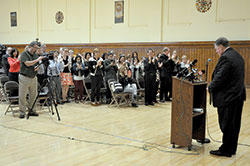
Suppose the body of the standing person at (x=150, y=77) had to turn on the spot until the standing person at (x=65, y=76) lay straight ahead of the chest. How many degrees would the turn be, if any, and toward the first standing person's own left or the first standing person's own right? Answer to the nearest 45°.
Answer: approximately 90° to the first standing person's own right

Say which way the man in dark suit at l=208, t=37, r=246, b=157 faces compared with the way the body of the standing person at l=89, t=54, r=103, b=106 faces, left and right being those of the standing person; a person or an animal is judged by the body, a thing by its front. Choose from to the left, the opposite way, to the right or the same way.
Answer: the opposite way

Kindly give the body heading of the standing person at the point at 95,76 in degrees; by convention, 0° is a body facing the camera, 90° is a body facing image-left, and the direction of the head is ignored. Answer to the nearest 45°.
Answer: approximately 315°

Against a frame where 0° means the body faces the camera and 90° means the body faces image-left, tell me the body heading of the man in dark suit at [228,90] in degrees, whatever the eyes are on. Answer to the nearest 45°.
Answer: approximately 90°

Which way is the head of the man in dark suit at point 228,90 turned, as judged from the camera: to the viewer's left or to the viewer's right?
to the viewer's left

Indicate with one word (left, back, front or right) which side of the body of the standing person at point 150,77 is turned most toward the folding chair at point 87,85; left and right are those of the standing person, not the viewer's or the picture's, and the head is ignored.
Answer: right

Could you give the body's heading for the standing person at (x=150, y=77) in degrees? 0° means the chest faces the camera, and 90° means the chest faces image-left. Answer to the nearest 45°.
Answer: approximately 0°

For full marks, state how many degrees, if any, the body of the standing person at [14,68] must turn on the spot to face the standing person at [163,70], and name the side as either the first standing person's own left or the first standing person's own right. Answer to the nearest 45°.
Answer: approximately 45° to the first standing person's own left
